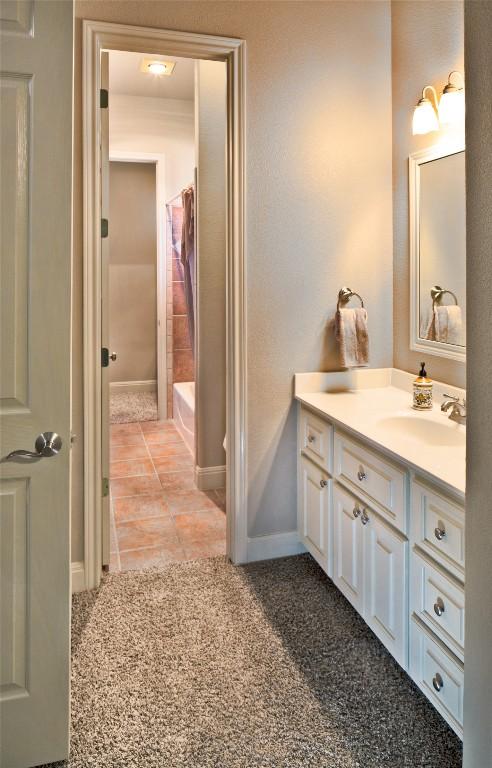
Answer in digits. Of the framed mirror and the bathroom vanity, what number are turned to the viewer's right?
0

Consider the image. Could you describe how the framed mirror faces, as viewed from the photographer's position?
facing the viewer and to the left of the viewer

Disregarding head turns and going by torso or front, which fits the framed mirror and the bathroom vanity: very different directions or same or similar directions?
same or similar directions

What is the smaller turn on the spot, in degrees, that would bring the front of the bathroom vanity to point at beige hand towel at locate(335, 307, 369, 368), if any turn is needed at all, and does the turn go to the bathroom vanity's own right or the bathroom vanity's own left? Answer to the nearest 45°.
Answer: approximately 135° to the bathroom vanity's own right
